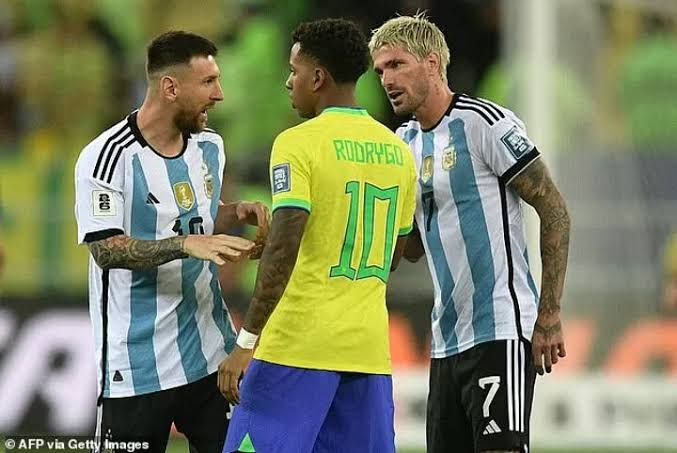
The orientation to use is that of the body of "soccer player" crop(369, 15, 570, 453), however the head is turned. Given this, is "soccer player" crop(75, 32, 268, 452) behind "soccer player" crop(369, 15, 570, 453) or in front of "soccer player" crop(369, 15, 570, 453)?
in front

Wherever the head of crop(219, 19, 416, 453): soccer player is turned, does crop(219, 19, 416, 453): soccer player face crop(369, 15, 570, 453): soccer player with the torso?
no

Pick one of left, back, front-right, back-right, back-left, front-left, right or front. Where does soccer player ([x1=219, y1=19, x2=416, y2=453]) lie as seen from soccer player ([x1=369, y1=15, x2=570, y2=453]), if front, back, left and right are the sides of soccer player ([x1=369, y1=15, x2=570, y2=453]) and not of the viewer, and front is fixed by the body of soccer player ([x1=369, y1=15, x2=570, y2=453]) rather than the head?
front

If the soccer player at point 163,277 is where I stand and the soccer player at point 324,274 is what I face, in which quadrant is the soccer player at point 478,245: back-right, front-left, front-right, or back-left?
front-left

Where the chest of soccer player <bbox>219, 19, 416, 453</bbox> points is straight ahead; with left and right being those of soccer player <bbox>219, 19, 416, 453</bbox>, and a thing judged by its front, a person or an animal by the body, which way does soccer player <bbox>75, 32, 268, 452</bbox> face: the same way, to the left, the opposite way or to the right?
the opposite way

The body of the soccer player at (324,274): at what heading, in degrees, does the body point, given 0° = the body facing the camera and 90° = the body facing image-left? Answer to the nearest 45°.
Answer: approximately 135°

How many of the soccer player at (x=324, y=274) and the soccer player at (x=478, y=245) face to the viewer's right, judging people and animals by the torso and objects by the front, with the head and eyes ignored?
0

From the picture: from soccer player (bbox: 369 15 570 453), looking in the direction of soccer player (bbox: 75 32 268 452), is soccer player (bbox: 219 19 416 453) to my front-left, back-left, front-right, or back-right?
front-left

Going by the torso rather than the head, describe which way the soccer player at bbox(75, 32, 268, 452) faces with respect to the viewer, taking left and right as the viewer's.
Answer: facing the viewer and to the right of the viewer

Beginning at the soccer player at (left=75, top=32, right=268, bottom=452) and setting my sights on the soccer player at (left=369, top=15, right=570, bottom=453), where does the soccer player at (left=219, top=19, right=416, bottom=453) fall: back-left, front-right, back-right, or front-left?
front-right

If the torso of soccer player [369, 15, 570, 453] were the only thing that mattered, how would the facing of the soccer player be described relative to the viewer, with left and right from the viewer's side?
facing the viewer and to the left of the viewer

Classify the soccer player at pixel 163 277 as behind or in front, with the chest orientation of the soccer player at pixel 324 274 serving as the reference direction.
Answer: in front

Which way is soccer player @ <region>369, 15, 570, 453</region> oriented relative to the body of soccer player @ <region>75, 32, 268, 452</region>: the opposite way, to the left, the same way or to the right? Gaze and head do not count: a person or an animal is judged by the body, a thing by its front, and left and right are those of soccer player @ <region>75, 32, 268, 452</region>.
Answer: to the right

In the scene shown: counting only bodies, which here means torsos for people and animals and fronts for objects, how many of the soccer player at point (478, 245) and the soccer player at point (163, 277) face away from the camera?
0

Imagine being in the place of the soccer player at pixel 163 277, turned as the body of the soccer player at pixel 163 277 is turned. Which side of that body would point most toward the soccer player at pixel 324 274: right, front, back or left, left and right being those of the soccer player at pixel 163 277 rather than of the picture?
front
